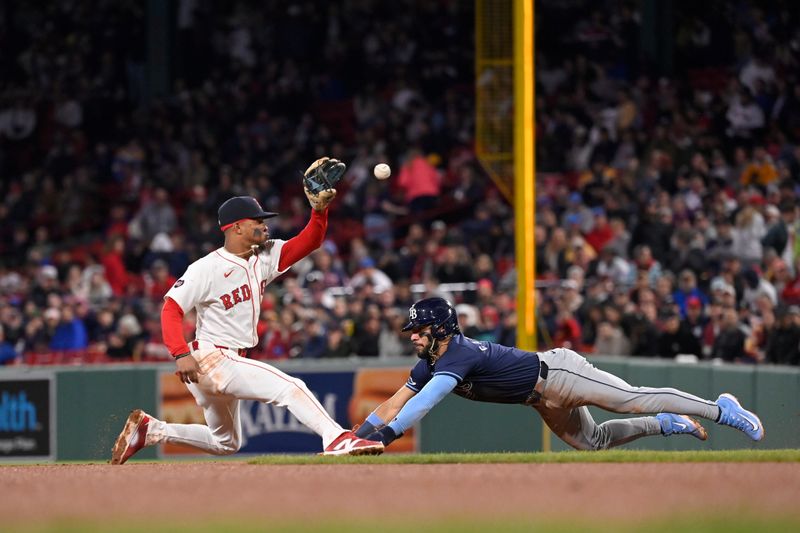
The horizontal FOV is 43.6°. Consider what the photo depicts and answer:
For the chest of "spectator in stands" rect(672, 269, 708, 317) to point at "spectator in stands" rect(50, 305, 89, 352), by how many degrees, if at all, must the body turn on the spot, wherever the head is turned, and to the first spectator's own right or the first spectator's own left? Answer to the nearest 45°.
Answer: approximately 90° to the first spectator's own right

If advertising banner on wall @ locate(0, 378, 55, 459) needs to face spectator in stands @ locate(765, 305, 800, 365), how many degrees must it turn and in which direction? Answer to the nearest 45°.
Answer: approximately 45° to its left

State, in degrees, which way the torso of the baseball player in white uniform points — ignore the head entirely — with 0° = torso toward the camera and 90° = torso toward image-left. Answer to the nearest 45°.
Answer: approximately 315°

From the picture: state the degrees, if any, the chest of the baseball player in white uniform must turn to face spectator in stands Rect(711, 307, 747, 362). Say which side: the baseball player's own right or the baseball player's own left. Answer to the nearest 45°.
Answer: approximately 90° to the baseball player's own left

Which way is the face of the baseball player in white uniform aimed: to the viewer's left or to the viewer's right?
to the viewer's right

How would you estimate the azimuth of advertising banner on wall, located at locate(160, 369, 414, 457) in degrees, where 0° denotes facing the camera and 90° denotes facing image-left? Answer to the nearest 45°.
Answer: approximately 0°

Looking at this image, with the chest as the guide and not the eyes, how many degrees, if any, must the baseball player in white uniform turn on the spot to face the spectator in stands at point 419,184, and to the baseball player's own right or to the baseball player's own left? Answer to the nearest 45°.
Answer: approximately 135° to the baseball player's own left

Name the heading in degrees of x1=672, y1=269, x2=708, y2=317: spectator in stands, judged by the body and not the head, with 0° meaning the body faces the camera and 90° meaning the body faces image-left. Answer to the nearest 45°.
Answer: approximately 0°

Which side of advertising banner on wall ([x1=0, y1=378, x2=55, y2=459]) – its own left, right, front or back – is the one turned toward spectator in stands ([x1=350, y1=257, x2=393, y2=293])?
left

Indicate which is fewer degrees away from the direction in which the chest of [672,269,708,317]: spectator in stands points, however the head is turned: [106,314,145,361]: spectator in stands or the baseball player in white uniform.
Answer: the baseball player in white uniform
